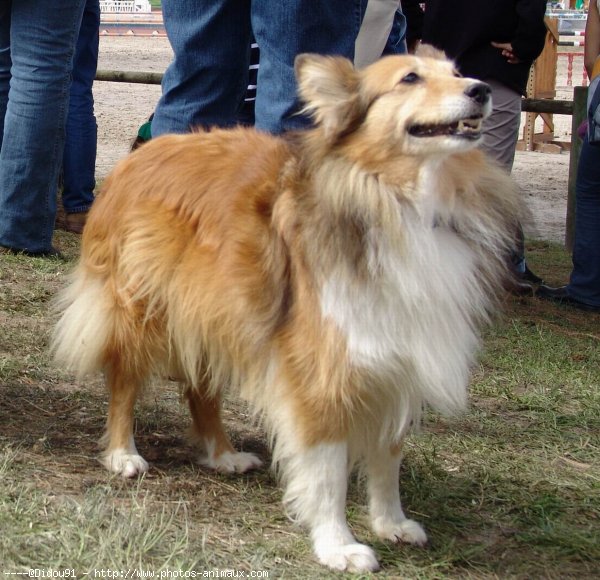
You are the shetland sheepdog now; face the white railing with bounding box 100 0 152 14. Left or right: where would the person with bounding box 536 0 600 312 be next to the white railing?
right

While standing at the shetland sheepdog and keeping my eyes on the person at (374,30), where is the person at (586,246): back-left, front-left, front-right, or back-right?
front-right

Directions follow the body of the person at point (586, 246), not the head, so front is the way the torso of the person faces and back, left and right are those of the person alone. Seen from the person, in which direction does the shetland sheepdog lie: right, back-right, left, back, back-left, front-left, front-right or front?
left

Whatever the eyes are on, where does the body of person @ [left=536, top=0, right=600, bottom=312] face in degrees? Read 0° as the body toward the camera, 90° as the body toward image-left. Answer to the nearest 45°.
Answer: approximately 90°

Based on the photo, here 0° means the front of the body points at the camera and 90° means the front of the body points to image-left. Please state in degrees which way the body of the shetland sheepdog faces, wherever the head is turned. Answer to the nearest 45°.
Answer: approximately 315°

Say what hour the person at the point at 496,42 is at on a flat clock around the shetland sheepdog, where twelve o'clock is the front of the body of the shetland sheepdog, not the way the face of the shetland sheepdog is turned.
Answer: The person is roughly at 8 o'clock from the shetland sheepdog.

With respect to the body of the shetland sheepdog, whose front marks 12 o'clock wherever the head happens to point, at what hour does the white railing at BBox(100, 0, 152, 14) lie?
The white railing is roughly at 7 o'clock from the shetland sheepdog.

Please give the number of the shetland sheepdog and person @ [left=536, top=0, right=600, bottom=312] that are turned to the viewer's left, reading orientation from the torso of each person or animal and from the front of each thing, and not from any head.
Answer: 1

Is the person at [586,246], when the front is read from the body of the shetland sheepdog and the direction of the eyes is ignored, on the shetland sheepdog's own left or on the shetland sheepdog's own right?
on the shetland sheepdog's own left

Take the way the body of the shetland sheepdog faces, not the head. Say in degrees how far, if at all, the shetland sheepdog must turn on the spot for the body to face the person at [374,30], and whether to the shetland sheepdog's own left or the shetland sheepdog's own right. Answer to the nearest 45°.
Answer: approximately 135° to the shetland sheepdog's own left

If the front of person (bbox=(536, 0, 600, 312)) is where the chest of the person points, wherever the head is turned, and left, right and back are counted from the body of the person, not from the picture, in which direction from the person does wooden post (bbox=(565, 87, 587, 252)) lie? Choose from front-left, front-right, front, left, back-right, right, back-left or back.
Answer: right
